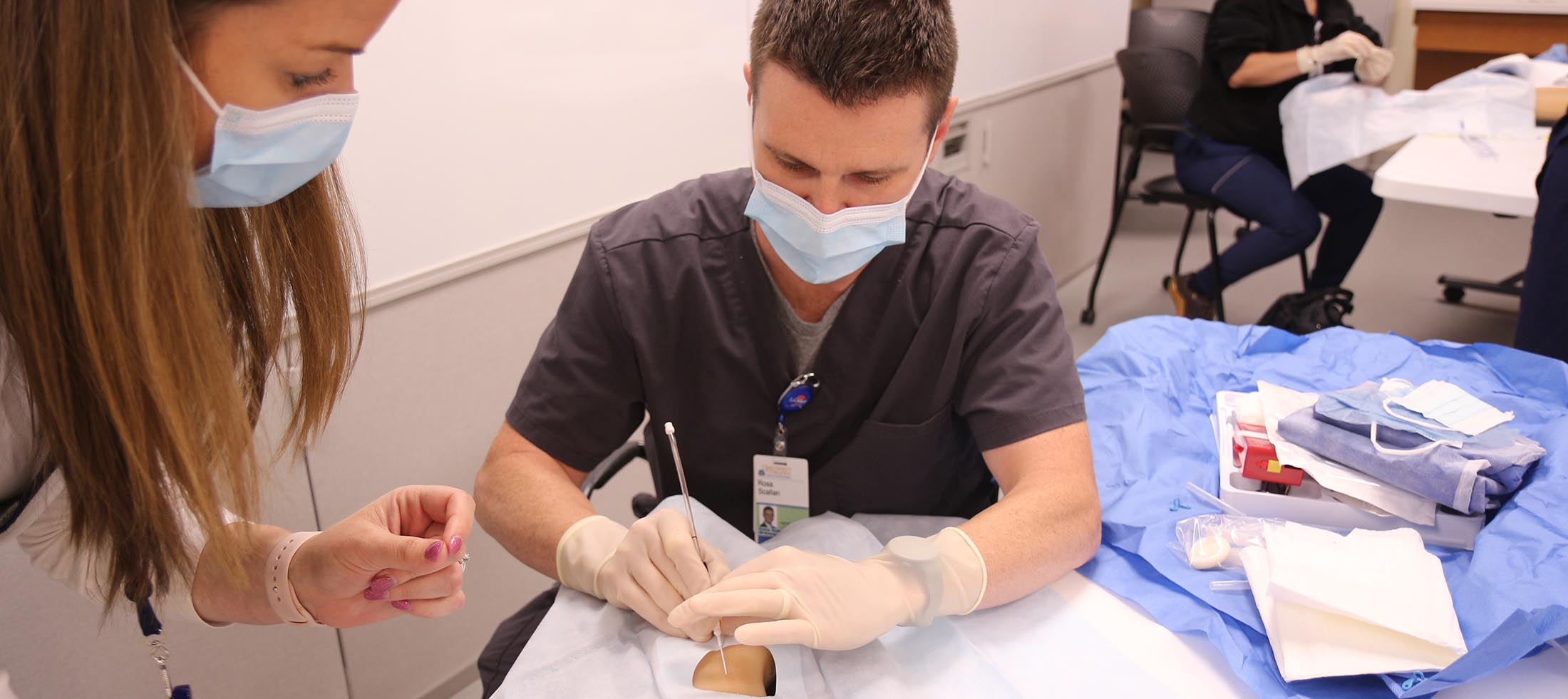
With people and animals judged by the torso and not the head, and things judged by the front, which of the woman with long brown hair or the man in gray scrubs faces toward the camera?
the man in gray scrubs

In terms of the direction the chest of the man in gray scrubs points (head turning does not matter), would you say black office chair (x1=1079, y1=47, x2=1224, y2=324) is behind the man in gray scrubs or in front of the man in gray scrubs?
behind

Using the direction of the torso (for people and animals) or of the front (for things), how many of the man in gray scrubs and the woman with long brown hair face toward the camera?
1

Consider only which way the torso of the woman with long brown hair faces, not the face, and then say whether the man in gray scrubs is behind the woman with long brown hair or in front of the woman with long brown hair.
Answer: in front

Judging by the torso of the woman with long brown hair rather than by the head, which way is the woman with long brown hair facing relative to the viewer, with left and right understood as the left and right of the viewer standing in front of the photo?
facing to the right of the viewer

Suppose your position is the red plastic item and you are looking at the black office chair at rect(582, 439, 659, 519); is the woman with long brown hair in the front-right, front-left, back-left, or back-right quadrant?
front-left

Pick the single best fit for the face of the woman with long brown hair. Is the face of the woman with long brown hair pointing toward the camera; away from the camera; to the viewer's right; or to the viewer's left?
to the viewer's right

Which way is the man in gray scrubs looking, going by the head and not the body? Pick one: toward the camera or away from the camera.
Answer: toward the camera

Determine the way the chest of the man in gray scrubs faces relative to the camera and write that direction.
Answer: toward the camera

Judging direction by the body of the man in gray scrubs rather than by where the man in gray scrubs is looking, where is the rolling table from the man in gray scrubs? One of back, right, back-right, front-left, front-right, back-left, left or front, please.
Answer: back-left
